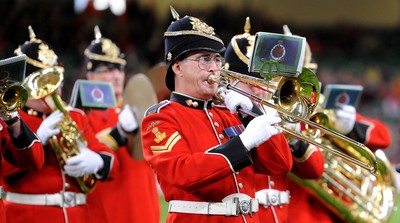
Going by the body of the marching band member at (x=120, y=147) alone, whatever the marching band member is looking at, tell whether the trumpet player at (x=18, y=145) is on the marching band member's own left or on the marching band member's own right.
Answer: on the marching band member's own right

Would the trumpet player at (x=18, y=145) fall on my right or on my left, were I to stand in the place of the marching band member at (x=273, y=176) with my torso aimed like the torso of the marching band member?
on my right

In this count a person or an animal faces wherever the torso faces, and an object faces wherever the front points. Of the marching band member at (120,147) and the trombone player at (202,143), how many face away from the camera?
0
